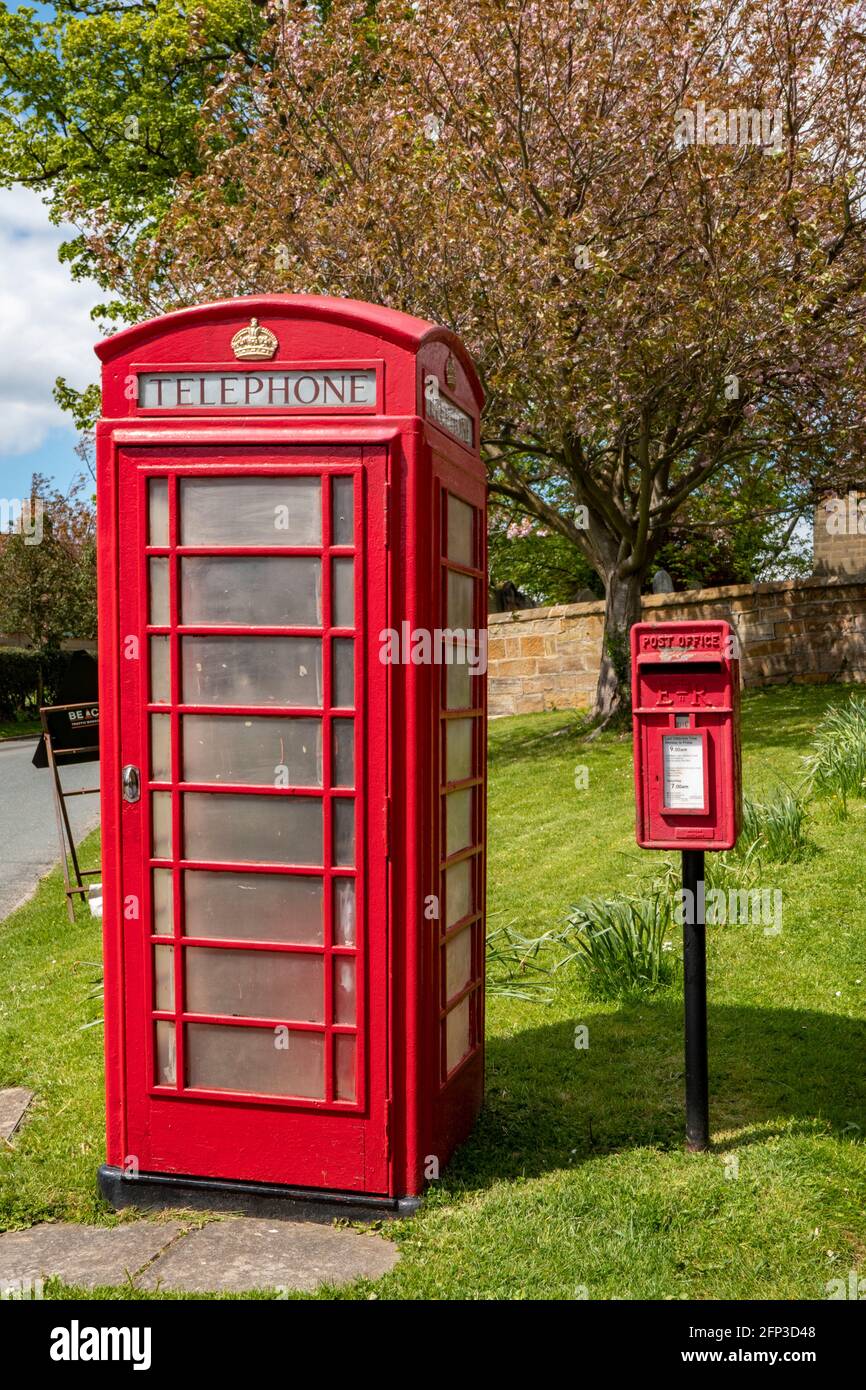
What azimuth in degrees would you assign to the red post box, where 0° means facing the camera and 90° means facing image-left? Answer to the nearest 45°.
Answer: approximately 0°

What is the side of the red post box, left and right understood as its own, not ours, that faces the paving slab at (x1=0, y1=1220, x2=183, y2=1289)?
right

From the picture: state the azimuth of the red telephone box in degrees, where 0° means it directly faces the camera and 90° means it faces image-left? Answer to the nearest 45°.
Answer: approximately 0°

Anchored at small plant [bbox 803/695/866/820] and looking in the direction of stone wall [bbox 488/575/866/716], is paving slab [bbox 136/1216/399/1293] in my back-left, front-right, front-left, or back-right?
back-left

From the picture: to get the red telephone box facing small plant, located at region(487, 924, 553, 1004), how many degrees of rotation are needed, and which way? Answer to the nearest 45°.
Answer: approximately 135° to its left

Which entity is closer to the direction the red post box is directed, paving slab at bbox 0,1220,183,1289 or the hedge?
the paving slab

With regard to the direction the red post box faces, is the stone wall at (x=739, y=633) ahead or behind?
behind

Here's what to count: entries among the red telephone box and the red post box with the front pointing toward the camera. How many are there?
2

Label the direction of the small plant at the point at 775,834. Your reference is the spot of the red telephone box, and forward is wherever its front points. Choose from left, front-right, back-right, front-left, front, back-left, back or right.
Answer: back-left
